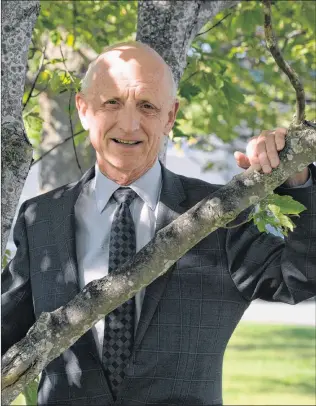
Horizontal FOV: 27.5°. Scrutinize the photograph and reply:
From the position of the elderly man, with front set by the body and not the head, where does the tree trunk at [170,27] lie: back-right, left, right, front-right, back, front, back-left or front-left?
back

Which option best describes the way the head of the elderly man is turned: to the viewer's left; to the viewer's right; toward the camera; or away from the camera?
toward the camera

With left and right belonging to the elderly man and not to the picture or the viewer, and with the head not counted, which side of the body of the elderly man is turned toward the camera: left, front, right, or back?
front
